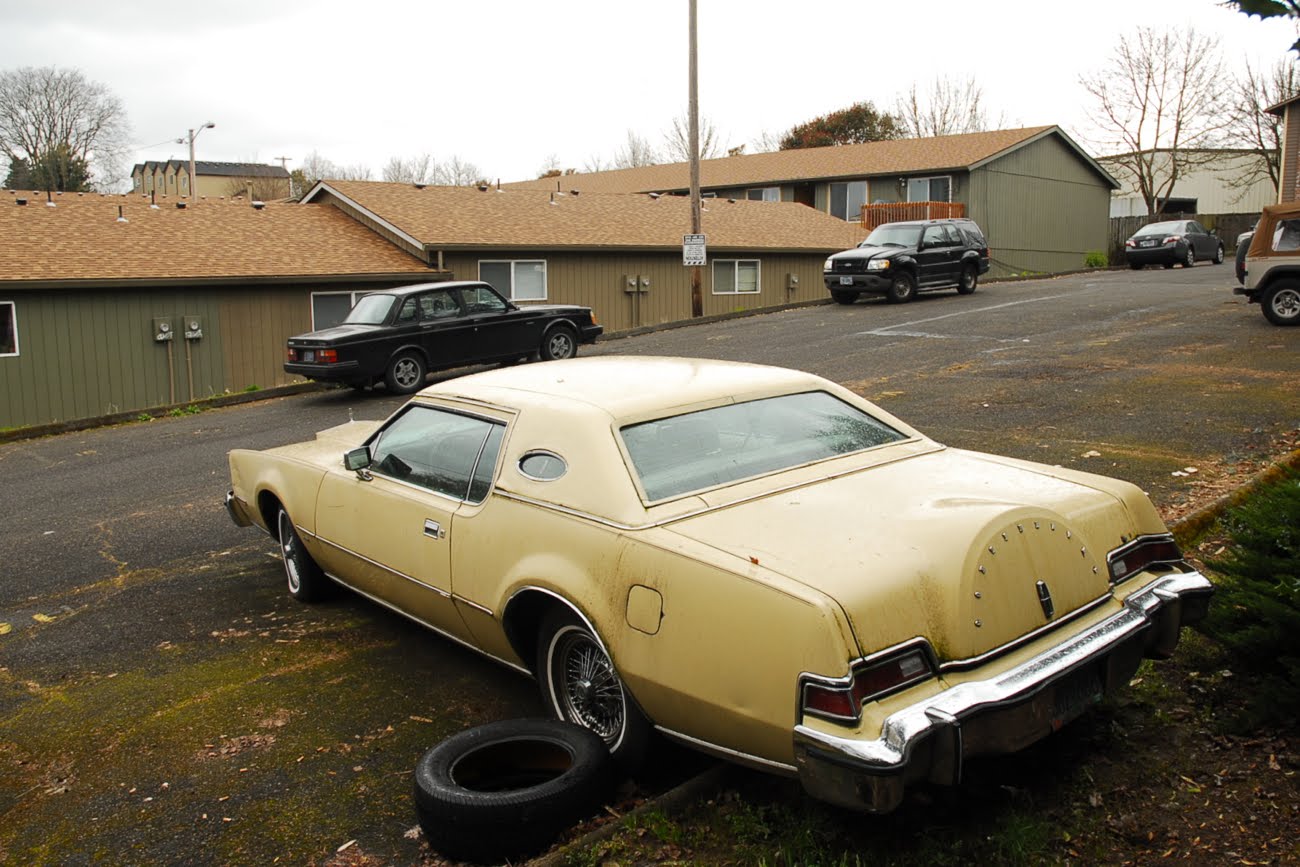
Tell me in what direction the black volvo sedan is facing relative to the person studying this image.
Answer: facing away from the viewer and to the right of the viewer

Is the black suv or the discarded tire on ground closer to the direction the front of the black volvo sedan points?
the black suv

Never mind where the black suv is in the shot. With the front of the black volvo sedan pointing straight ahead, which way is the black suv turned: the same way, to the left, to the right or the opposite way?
the opposite way

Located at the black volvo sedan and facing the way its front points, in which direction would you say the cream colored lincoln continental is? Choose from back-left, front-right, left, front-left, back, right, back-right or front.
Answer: back-right

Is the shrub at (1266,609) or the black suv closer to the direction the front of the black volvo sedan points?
the black suv
